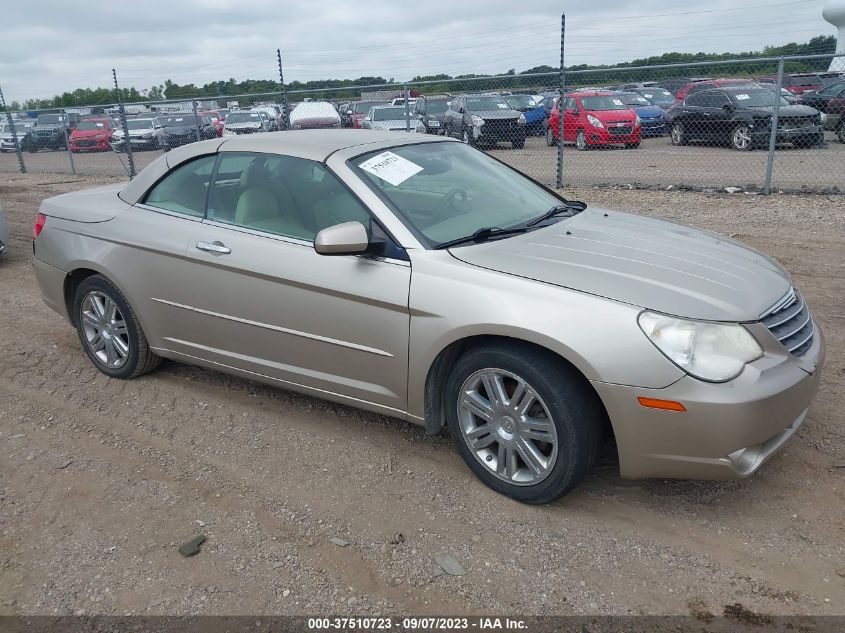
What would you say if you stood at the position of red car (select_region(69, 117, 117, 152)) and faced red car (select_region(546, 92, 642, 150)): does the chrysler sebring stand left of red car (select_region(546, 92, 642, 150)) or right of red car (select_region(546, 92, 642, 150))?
right

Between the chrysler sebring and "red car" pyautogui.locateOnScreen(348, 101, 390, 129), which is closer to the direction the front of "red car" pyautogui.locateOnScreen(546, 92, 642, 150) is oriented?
the chrysler sebring

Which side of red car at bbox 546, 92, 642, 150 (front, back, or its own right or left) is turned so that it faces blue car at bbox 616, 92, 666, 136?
left

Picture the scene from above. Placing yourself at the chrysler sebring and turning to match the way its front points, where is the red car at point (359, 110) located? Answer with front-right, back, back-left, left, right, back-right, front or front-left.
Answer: back-left

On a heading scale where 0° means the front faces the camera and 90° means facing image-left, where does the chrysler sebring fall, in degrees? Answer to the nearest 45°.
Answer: approximately 315°
